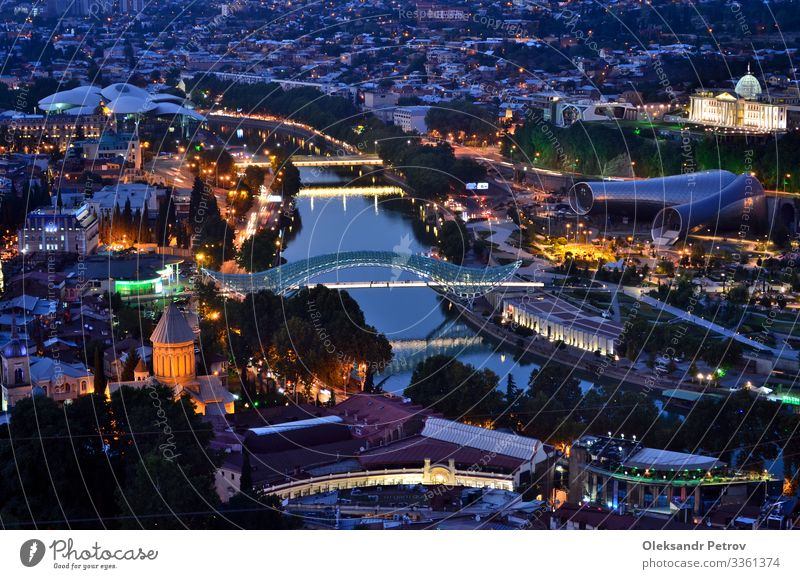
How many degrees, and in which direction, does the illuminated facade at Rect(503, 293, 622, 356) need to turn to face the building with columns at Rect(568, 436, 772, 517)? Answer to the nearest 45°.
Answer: approximately 45° to its left

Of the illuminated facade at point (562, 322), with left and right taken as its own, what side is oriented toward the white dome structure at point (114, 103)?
right

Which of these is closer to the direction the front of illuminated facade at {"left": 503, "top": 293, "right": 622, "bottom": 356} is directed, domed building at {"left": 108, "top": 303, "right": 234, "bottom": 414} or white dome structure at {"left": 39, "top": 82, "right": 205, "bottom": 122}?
the domed building

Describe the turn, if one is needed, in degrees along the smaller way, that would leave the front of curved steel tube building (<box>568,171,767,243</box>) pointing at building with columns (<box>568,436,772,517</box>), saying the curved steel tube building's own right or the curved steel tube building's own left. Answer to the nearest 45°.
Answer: approximately 45° to the curved steel tube building's own left

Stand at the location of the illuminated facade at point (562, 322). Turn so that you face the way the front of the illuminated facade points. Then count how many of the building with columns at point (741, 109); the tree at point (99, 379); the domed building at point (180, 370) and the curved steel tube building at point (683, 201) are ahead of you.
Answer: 2

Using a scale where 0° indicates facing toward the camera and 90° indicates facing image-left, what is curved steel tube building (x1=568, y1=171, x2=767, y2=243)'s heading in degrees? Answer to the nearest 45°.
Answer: approximately 45°

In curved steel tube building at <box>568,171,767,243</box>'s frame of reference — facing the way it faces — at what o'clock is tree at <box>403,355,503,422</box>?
The tree is roughly at 11 o'clock from the curved steel tube building.

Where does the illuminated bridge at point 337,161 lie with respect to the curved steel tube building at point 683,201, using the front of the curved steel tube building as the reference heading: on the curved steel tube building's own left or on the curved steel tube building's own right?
on the curved steel tube building's own right
